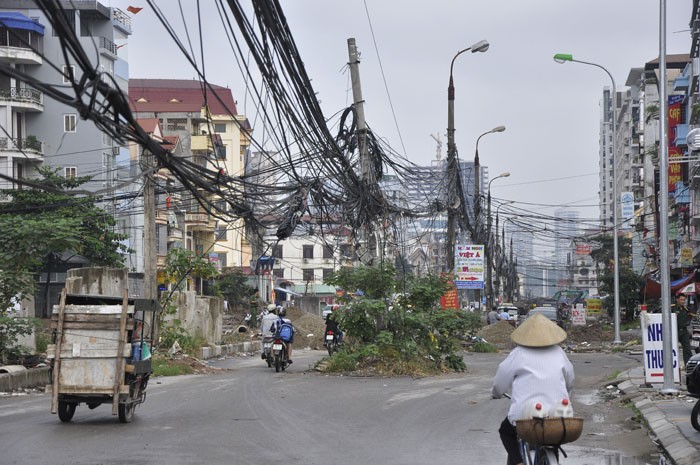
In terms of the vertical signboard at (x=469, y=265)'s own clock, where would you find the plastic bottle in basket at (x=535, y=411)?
The plastic bottle in basket is roughly at 12 o'clock from the vertical signboard.

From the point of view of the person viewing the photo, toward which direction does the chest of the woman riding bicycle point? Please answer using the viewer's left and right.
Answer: facing away from the viewer

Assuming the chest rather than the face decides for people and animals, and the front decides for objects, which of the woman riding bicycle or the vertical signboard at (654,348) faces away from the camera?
the woman riding bicycle

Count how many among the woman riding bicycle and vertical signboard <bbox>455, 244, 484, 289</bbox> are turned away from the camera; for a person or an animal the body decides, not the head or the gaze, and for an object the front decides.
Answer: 1

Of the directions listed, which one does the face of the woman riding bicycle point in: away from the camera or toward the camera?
away from the camera
